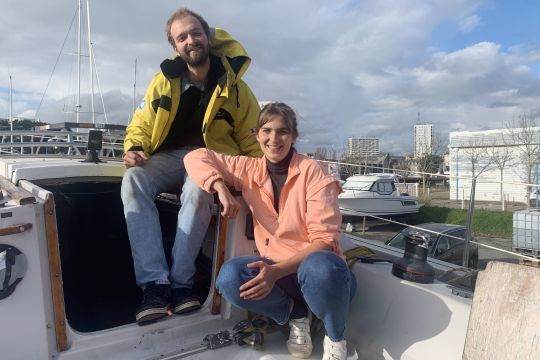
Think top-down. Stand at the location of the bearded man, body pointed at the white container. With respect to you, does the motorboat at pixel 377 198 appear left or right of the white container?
left

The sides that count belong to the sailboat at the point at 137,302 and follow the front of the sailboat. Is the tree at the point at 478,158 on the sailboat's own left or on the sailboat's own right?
on the sailboat's own right

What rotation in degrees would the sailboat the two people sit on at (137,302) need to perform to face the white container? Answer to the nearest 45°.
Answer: approximately 90° to its right

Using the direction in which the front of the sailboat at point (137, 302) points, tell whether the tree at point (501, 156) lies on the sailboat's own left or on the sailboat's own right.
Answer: on the sailboat's own right

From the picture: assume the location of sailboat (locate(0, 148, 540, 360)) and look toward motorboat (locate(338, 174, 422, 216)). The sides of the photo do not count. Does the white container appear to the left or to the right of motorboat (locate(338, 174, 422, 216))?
right

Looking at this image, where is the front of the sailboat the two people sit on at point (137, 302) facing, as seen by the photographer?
facing away from the viewer and to the left of the viewer
